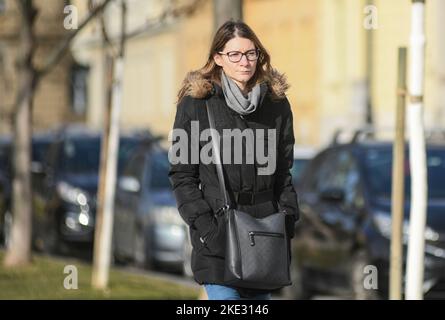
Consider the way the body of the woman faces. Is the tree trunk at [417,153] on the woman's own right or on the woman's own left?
on the woman's own left

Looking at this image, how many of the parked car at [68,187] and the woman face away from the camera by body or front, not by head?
0

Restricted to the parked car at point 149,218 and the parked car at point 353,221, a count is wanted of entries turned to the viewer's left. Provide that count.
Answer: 0

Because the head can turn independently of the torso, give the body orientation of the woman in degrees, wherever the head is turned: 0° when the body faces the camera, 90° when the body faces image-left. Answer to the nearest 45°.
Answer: approximately 315°
